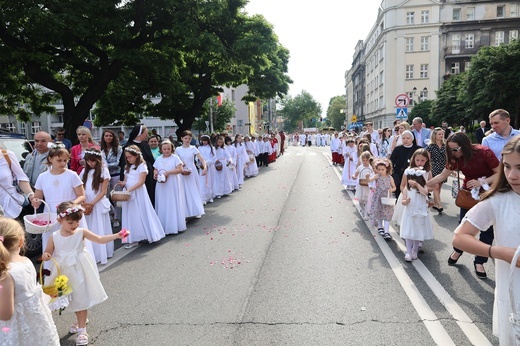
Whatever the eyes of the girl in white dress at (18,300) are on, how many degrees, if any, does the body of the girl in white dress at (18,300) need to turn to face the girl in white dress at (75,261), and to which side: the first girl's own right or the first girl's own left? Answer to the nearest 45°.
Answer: approximately 45° to the first girl's own left

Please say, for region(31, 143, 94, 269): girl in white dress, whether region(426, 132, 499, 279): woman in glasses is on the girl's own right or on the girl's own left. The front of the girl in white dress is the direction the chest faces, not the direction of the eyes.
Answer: on the girl's own left

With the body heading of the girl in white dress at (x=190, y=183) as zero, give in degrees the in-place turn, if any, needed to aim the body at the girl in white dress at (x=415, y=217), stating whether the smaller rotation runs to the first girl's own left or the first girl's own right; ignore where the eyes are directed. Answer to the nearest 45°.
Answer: approximately 45° to the first girl's own left

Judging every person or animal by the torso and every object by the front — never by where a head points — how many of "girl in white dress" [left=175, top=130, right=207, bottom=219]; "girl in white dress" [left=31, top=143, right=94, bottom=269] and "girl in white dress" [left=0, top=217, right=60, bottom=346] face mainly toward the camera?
2

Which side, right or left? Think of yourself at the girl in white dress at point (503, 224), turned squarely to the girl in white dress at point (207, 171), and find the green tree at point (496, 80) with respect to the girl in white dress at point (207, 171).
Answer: right

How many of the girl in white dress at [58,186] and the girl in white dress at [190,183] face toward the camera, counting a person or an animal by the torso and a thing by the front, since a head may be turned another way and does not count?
2
